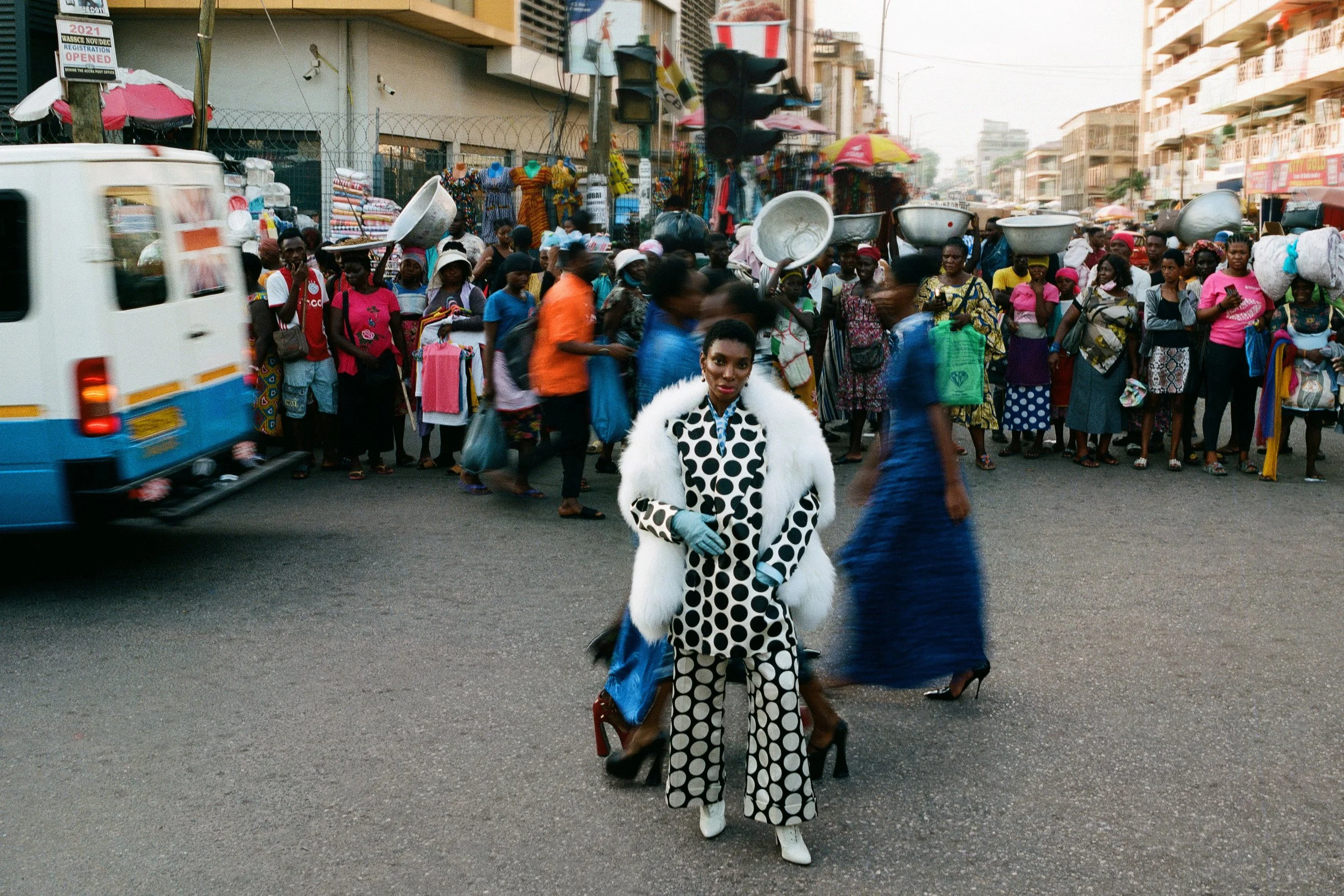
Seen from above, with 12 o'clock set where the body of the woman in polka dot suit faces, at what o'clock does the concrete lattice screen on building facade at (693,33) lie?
The concrete lattice screen on building facade is roughly at 6 o'clock from the woman in polka dot suit.

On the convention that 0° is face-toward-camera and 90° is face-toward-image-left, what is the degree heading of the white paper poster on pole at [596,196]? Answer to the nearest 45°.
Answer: approximately 0°

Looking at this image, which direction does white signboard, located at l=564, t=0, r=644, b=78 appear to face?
toward the camera

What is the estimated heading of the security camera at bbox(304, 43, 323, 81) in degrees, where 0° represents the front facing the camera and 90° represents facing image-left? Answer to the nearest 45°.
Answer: approximately 45°

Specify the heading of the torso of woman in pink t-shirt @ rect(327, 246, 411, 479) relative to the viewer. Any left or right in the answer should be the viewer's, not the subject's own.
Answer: facing the viewer

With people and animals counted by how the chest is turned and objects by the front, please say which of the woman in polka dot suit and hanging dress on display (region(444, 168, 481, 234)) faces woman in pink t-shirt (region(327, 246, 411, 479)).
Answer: the hanging dress on display

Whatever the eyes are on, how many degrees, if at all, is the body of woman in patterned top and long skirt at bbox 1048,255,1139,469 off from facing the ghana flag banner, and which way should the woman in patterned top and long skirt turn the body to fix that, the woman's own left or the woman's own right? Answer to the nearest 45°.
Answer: approximately 135° to the woman's own right

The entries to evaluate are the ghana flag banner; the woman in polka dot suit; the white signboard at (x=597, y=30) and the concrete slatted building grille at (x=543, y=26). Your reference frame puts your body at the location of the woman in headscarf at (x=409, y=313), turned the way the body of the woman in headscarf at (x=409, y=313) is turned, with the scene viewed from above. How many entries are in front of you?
1

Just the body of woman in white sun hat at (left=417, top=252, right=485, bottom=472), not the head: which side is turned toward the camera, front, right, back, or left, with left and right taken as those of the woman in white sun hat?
front

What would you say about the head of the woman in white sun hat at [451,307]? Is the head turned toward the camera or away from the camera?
toward the camera

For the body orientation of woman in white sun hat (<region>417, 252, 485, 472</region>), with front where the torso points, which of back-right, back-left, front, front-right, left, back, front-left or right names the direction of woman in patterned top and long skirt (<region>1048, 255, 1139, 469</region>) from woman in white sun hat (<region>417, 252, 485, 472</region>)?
left

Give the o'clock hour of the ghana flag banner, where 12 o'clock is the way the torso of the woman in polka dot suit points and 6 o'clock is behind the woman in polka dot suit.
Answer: The ghana flag banner is roughly at 6 o'clock from the woman in polka dot suit.

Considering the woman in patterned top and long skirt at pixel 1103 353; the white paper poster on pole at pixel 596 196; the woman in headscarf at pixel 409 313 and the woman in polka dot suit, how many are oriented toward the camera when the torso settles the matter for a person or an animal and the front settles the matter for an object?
4
